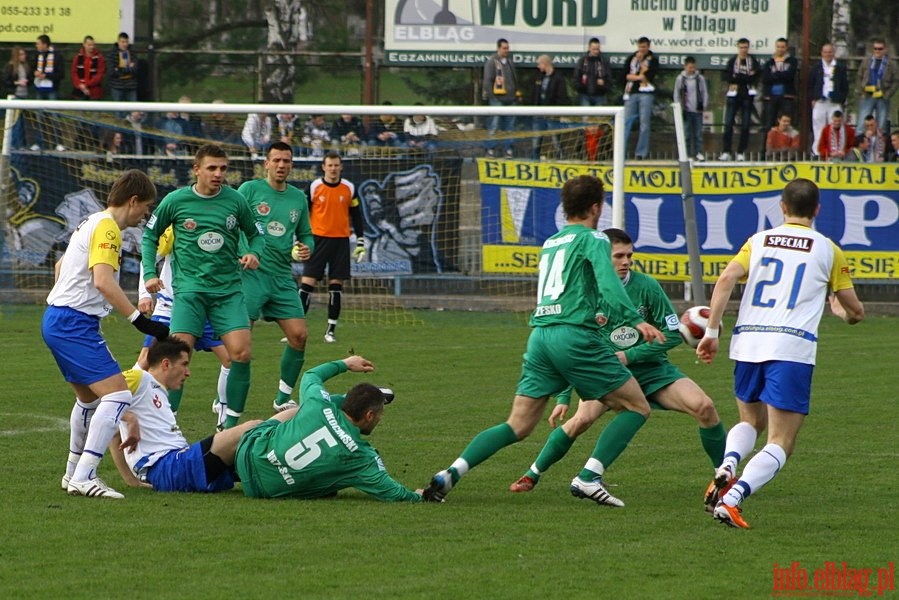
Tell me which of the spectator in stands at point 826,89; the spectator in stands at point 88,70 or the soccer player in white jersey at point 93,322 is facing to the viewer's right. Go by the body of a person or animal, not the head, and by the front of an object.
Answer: the soccer player in white jersey

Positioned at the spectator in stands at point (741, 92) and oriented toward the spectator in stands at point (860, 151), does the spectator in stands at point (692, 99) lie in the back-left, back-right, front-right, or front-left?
back-right

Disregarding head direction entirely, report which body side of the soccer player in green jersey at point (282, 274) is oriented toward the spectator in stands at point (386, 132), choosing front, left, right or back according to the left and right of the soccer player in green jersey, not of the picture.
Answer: back

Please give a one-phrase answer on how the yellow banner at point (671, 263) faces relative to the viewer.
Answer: facing the viewer

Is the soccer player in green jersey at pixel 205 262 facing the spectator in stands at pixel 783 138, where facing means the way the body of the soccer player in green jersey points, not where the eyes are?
no

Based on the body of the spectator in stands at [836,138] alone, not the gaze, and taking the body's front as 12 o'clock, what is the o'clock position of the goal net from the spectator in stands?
The goal net is roughly at 2 o'clock from the spectator in stands.

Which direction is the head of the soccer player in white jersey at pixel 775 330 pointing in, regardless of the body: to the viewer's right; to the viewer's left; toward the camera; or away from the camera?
away from the camera

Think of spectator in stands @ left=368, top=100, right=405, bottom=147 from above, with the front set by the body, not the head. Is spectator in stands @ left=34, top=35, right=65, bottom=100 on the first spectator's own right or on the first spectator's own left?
on the first spectator's own right

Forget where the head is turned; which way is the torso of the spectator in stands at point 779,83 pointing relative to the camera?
toward the camera

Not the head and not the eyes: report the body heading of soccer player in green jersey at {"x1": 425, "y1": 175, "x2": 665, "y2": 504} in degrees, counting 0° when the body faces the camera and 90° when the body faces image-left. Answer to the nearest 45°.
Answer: approximately 225°

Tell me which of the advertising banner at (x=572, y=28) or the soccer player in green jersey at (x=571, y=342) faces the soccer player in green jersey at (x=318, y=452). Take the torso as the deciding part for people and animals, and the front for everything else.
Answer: the advertising banner

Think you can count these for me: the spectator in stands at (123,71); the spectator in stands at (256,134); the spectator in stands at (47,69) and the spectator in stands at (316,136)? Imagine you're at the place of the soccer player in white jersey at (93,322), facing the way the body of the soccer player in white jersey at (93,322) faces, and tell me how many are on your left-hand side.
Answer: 4

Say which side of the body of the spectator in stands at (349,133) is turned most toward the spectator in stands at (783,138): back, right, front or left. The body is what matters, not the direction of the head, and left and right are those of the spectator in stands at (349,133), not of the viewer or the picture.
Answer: left

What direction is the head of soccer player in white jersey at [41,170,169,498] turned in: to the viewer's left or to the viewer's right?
to the viewer's right

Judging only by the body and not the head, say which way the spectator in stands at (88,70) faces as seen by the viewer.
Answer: toward the camera

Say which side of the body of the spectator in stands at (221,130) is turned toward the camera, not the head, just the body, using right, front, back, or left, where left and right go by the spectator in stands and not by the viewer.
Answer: front

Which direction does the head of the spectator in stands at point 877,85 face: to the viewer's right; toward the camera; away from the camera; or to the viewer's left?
toward the camera

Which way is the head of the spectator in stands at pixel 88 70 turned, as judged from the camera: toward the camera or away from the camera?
toward the camera

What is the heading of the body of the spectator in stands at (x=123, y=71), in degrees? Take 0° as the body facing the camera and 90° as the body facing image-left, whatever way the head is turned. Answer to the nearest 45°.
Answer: approximately 0°

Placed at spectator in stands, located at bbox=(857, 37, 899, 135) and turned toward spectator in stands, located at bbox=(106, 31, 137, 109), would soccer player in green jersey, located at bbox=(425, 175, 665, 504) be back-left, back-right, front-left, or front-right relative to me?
front-left

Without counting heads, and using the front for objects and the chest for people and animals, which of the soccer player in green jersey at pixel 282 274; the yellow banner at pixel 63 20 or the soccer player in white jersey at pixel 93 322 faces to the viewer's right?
the soccer player in white jersey
